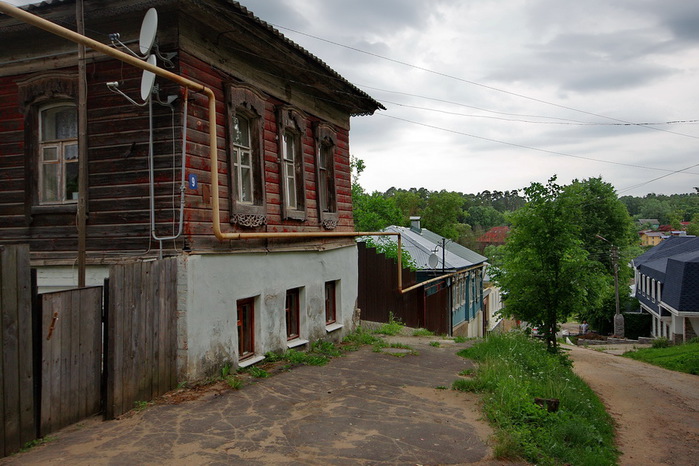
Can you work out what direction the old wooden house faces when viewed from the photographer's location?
facing the viewer and to the right of the viewer

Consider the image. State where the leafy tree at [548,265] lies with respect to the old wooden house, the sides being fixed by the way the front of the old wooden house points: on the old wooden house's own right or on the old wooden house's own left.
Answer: on the old wooden house's own left

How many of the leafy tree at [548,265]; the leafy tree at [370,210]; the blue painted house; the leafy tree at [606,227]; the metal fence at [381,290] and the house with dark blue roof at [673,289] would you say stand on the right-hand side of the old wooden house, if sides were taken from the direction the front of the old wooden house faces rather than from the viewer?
0

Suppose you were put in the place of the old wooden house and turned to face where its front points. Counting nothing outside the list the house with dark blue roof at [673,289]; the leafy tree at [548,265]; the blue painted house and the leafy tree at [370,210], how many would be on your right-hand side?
0

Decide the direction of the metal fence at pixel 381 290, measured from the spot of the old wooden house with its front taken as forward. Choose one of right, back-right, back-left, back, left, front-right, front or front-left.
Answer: left

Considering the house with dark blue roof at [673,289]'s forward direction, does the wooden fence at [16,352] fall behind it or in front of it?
in front

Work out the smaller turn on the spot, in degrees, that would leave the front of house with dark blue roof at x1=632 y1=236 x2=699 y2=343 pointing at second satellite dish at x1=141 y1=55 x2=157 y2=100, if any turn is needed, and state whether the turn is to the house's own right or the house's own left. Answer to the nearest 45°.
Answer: approximately 45° to the house's own left

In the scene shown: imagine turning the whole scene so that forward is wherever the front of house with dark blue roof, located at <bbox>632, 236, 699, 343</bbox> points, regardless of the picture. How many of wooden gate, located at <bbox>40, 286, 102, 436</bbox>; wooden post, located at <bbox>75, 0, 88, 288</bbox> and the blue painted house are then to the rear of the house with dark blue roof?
0

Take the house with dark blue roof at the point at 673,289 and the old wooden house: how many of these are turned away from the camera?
0

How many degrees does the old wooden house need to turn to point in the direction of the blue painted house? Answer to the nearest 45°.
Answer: approximately 90° to its left

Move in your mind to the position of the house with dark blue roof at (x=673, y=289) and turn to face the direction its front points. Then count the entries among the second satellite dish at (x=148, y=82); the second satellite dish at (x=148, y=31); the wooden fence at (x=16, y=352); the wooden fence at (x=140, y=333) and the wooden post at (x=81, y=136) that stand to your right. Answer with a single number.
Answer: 0

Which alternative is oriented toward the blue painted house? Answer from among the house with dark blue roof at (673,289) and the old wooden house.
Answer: the house with dark blue roof

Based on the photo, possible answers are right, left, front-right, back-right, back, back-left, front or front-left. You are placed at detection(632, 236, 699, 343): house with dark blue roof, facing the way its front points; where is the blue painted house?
front

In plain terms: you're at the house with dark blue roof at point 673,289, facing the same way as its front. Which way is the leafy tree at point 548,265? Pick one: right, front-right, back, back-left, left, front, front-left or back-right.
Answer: front-left

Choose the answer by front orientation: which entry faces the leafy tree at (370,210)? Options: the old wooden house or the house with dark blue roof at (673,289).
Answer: the house with dark blue roof

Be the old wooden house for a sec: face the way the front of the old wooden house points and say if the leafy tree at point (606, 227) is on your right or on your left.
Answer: on your left

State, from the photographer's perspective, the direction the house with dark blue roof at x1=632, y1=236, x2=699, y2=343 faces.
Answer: facing the viewer and to the left of the viewer
